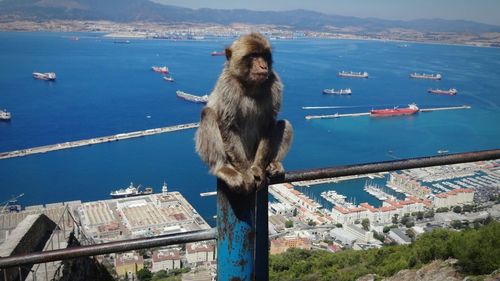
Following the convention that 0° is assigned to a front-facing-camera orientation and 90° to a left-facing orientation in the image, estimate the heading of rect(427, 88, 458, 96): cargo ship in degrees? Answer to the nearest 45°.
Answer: approximately 90°

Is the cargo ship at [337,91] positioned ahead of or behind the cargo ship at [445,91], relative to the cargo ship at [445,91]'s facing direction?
ahead

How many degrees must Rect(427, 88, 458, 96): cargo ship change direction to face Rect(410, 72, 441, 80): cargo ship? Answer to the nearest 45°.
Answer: approximately 90° to its right

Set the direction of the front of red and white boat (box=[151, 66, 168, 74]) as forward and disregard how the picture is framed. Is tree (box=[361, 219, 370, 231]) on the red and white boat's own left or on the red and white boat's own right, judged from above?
on the red and white boat's own left

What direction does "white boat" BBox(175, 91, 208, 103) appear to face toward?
to the viewer's left

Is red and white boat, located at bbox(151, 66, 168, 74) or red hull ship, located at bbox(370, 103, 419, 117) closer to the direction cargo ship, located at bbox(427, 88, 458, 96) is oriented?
the red and white boat

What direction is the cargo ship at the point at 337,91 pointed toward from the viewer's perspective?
to the viewer's left

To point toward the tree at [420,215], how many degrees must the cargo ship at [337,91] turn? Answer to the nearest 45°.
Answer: approximately 90° to its left

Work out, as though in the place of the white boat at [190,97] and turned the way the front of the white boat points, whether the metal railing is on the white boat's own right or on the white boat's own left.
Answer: on the white boat's own left

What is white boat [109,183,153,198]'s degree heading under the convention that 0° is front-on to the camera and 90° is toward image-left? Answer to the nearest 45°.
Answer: approximately 90°

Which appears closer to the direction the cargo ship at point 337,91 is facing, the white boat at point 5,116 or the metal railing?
the white boat

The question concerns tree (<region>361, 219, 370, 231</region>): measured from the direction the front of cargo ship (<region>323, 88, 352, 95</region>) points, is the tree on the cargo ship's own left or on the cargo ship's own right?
on the cargo ship's own left

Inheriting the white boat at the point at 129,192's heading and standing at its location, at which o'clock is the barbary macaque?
The barbary macaque is roughly at 9 o'clock from the white boat.

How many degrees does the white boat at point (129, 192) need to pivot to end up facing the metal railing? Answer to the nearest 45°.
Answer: approximately 90° to its left

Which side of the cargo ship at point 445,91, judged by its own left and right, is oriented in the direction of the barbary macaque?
left

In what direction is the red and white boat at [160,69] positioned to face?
to the viewer's left
